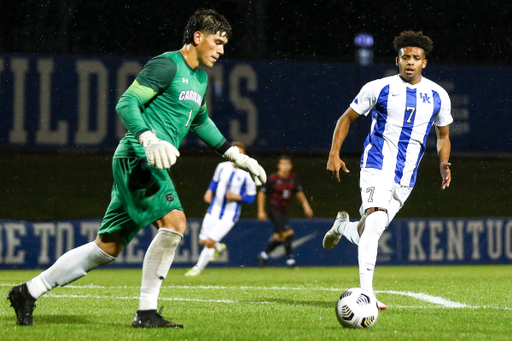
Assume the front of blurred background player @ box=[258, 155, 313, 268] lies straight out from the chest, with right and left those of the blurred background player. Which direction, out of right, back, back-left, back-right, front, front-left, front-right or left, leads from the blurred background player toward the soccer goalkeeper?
front

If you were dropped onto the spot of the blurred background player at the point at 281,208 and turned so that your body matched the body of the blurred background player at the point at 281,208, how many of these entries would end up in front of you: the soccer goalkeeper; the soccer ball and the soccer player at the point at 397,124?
3

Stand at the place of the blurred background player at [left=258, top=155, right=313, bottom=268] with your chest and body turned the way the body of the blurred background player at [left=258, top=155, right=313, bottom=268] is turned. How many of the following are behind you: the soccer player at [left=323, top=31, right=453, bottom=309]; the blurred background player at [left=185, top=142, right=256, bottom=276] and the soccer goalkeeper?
0

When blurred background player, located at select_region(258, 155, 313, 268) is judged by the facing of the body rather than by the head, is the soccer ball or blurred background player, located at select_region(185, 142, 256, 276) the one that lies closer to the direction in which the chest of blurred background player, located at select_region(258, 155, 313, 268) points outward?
the soccer ball

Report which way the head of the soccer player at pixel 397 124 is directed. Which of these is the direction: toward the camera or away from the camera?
toward the camera

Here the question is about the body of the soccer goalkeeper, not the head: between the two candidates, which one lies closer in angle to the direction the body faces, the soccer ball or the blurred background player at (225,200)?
the soccer ball

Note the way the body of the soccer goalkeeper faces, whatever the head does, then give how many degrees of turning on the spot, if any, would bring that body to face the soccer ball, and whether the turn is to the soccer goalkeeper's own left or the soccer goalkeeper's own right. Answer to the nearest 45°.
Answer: approximately 45° to the soccer goalkeeper's own left

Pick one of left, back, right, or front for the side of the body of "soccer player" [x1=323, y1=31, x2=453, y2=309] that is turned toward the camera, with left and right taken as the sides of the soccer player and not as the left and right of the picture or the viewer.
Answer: front

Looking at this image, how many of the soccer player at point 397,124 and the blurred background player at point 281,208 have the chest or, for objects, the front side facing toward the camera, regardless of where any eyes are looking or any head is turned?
2

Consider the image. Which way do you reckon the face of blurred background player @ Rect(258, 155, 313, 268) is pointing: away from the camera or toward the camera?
toward the camera

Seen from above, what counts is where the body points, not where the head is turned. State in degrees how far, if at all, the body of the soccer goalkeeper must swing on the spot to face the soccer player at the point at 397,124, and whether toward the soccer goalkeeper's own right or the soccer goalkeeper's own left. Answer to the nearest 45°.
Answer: approximately 90° to the soccer goalkeeper's own left

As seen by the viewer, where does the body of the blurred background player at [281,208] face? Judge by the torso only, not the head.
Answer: toward the camera

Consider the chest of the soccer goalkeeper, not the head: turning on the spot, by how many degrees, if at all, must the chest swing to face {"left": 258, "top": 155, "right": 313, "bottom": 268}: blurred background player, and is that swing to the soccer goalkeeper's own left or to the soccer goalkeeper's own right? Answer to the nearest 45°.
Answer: approximately 135° to the soccer goalkeeper's own left

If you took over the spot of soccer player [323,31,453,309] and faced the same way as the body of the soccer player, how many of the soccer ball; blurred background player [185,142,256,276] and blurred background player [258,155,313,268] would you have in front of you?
1

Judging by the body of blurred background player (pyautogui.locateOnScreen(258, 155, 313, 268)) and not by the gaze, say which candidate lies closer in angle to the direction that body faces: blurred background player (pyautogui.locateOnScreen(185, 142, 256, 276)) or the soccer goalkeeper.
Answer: the soccer goalkeeper

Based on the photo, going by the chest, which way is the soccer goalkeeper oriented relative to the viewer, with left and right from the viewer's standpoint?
facing the viewer and to the right of the viewer
